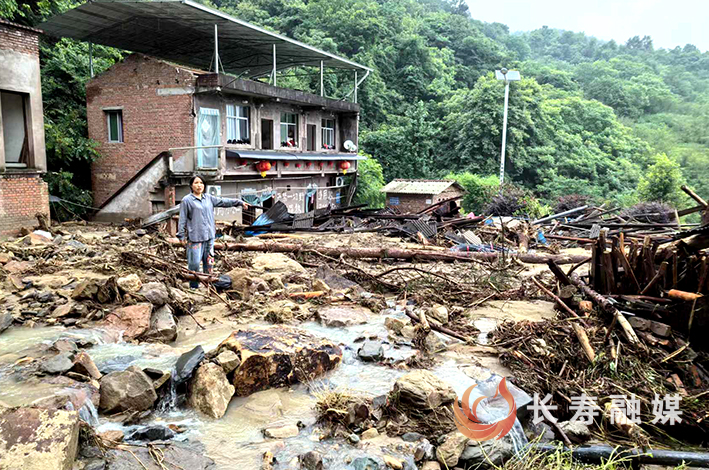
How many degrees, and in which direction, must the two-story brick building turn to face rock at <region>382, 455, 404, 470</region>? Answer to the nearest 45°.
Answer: approximately 45° to its right

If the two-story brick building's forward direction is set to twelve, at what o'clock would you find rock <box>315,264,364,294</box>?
The rock is roughly at 1 o'clock from the two-story brick building.

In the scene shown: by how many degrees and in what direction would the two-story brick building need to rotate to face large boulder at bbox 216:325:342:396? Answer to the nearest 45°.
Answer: approximately 45° to its right

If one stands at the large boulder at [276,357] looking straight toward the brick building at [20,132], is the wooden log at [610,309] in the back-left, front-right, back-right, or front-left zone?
back-right

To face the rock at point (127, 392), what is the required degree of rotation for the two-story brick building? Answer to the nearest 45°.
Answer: approximately 45° to its right

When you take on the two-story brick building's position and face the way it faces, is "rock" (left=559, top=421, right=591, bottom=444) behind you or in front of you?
in front

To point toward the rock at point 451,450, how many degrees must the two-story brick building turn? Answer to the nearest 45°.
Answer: approximately 45° to its right

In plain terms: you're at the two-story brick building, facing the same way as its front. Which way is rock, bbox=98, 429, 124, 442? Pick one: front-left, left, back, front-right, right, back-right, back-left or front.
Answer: front-right

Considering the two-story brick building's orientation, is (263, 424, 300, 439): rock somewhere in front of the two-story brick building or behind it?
in front

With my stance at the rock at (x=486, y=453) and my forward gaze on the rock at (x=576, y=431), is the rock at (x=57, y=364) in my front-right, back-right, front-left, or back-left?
back-left

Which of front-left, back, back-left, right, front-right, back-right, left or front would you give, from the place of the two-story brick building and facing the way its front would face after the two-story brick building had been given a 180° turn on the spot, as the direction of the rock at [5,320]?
back-left

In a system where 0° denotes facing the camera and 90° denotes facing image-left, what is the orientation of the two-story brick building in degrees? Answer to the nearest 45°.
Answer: approximately 315°

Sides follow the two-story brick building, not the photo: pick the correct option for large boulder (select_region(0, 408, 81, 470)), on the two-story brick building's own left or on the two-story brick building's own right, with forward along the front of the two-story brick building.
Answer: on the two-story brick building's own right

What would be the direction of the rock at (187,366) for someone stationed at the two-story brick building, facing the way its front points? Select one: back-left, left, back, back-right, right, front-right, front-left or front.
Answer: front-right

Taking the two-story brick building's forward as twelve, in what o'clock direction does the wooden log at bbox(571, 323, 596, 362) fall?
The wooden log is roughly at 1 o'clock from the two-story brick building.
